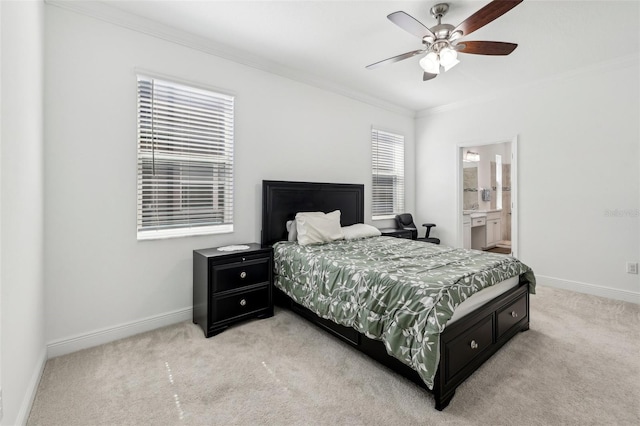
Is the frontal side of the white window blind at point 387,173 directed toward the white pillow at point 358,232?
no

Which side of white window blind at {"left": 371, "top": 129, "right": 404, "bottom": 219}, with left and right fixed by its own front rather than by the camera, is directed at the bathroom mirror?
left

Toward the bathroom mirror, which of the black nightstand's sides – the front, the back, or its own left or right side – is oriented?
left

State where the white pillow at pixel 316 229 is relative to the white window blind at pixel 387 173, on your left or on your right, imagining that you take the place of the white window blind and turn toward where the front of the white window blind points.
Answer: on your right

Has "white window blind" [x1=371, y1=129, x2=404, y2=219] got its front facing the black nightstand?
no

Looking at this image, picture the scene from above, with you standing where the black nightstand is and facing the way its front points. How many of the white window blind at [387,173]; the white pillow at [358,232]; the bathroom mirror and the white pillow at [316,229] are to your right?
0

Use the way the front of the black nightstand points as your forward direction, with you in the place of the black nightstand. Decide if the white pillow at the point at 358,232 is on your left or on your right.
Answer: on your left

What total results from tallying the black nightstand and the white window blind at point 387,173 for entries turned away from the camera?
0

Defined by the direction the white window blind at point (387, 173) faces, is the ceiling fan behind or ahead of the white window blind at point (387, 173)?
ahead

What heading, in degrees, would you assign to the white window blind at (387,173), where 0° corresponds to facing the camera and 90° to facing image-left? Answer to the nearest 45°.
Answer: approximately 315°

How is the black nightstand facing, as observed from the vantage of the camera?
facing the viewer and to the right of the viewer
